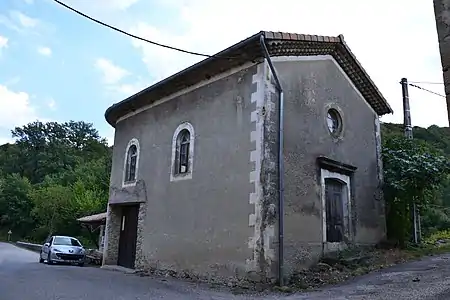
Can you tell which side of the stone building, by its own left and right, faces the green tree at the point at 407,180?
left

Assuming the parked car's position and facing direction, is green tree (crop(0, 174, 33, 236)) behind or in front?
behind

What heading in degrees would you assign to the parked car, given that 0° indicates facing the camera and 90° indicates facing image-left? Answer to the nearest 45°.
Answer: approximately 315°

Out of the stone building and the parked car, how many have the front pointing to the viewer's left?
0

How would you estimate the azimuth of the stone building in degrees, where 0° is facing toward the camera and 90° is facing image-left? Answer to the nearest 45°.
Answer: approximately 315°

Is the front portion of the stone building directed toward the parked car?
no

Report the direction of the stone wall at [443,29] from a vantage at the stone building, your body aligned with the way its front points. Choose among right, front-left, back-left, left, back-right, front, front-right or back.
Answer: front-right
